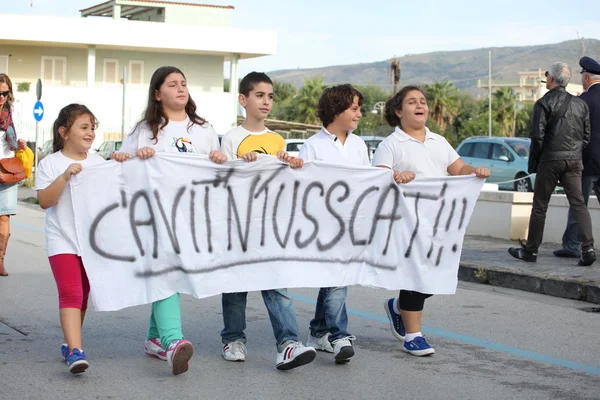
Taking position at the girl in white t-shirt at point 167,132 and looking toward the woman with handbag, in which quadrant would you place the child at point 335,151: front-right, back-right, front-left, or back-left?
back-right

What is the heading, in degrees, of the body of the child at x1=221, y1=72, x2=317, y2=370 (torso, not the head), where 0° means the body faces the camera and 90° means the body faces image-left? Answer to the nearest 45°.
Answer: approximately 315°

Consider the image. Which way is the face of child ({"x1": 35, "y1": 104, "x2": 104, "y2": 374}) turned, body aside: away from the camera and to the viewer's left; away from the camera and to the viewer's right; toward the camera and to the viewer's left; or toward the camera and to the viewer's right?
toward the camera and to the viewer's right

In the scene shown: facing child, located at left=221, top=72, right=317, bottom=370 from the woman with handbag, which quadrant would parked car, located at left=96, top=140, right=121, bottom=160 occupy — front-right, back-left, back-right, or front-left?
back-left

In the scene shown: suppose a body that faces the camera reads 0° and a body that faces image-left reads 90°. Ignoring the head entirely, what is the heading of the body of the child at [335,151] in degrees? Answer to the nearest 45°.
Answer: approximately 315°

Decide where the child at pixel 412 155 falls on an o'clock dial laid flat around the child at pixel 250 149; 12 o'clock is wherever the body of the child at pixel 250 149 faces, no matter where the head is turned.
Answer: the child at pixel 412 155 is roughly at 10 o'clock from the child at pixel 250 149.

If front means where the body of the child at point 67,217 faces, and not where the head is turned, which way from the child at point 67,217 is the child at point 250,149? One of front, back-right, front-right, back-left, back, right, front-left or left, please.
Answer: front-left

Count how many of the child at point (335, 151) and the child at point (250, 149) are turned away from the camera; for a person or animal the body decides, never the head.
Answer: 0

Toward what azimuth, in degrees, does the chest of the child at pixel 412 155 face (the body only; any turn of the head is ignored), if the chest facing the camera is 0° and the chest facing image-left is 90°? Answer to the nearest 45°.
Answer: approximately 315°
